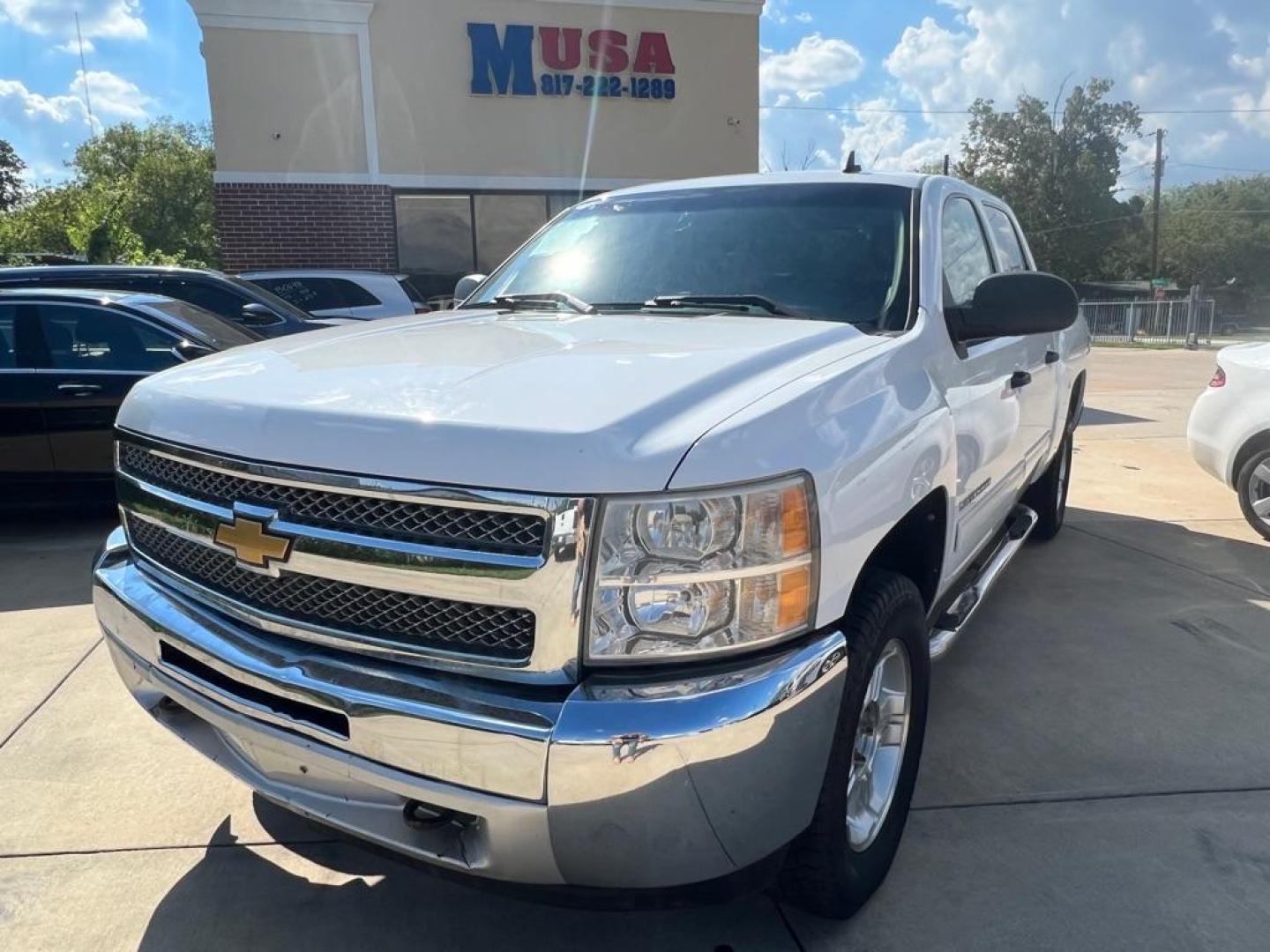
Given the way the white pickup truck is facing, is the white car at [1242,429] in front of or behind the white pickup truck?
behind

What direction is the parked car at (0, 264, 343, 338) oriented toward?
to the viewer's right

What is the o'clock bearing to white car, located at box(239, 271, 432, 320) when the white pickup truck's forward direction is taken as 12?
The white car is roughly at 4 o'clock from the white pickup truck.

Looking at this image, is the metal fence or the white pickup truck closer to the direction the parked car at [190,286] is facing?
the metal fence

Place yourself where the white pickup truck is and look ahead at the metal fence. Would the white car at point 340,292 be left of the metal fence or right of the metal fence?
left

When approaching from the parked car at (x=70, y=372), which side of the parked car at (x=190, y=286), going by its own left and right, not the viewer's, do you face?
right
